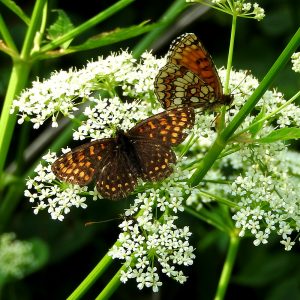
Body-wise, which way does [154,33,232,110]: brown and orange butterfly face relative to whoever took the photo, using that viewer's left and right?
facing to the right of the viewer

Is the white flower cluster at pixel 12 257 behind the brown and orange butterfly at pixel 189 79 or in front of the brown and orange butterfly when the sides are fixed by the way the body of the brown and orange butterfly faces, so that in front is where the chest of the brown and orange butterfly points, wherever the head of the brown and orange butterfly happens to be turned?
behind

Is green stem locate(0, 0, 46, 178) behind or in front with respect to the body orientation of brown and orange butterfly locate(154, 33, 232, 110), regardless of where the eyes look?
behind
